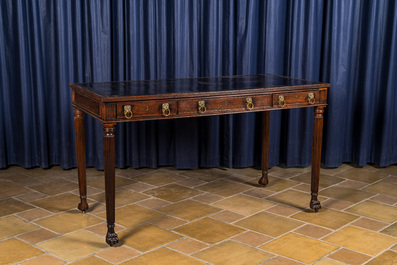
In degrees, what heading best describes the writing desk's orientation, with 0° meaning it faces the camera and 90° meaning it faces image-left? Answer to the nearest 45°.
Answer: approximately 315°
